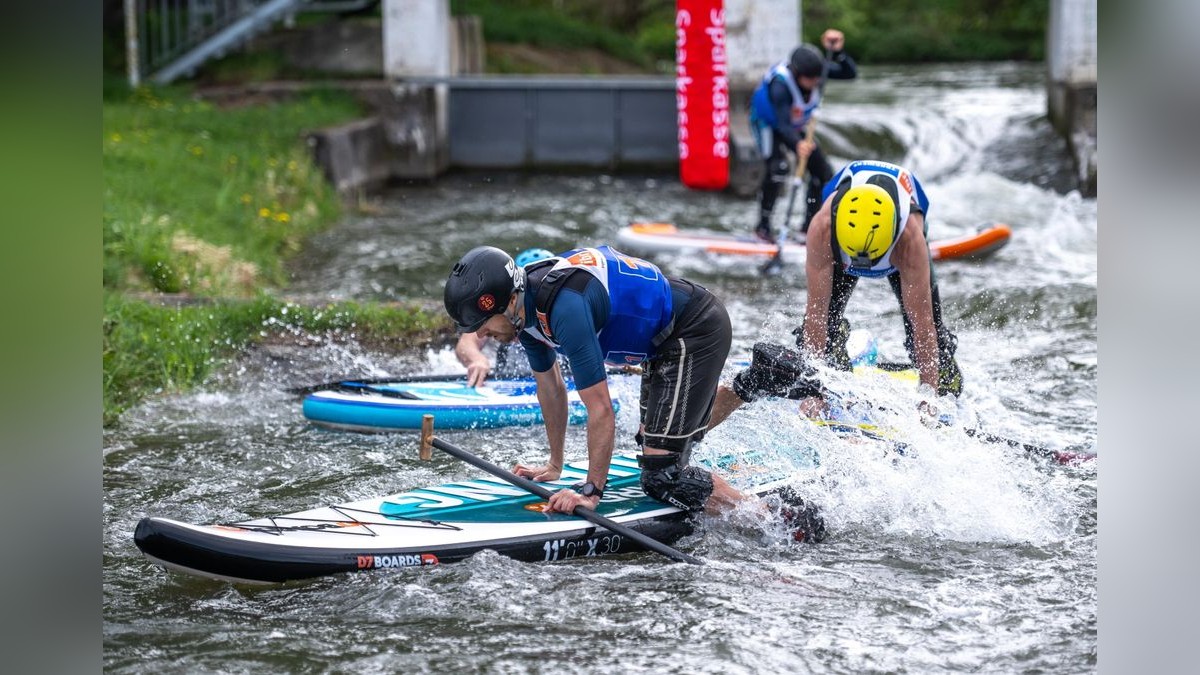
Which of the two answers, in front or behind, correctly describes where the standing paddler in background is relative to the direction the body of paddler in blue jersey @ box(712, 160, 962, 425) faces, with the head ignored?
behind

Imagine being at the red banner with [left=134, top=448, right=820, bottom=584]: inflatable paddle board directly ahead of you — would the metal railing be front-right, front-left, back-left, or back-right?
back-right

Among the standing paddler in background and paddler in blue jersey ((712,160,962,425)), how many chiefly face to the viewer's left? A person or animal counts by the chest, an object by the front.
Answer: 0

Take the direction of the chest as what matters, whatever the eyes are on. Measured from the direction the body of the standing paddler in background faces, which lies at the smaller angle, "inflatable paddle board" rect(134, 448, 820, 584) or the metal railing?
the inflatable paddle board

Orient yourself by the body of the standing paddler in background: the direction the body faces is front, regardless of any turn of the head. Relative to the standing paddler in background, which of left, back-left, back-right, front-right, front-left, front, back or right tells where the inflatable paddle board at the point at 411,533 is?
front-right

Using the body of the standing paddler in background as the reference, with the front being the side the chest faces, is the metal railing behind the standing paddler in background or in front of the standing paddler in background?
behind

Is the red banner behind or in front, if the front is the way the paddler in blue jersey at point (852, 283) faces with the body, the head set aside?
behind
